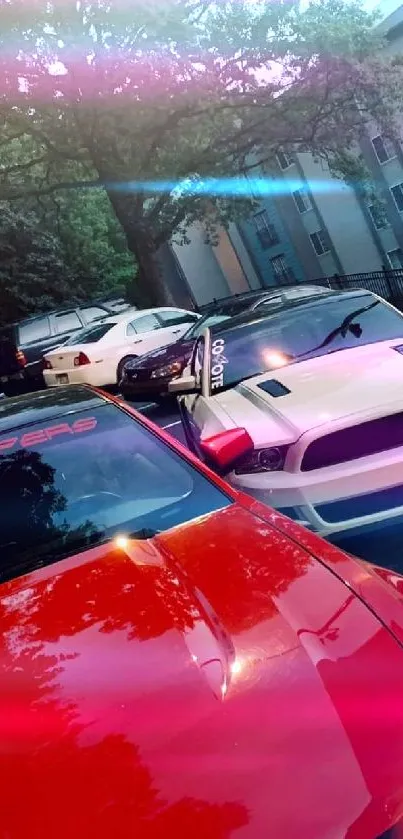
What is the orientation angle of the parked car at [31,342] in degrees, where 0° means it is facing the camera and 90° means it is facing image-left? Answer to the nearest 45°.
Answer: approximately 225°

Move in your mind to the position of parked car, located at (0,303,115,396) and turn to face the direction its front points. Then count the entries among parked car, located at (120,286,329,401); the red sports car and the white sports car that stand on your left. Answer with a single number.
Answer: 0

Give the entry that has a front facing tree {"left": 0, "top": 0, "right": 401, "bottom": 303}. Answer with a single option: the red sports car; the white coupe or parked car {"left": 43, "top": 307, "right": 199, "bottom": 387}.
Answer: the parked car

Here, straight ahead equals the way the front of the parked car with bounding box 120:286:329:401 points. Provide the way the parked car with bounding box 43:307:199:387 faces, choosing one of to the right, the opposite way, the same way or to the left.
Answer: the opposite way

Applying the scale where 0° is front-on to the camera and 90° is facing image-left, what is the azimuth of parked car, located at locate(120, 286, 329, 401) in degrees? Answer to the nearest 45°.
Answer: approximately 45°

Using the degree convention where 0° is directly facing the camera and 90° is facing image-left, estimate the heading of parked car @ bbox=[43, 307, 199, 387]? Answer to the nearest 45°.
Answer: approximately 225°

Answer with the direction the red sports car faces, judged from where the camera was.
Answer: facing the viewer and to the right of the viewer

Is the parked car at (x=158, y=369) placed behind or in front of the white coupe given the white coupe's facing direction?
behind

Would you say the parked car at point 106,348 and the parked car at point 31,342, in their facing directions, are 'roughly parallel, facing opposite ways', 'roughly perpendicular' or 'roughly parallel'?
roughly parallel

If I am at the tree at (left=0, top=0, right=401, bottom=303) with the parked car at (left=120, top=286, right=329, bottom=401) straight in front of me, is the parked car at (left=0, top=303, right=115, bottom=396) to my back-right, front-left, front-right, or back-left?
front-right

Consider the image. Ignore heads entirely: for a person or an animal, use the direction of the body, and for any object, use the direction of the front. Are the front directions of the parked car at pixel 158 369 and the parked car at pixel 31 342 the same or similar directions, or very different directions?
very different directions

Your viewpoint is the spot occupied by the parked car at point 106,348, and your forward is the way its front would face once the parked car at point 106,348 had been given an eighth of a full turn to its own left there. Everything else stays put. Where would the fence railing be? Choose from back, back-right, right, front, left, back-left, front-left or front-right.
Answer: front-right

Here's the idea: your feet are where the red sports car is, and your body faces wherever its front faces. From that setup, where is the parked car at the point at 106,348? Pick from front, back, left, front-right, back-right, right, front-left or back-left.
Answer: back-left
